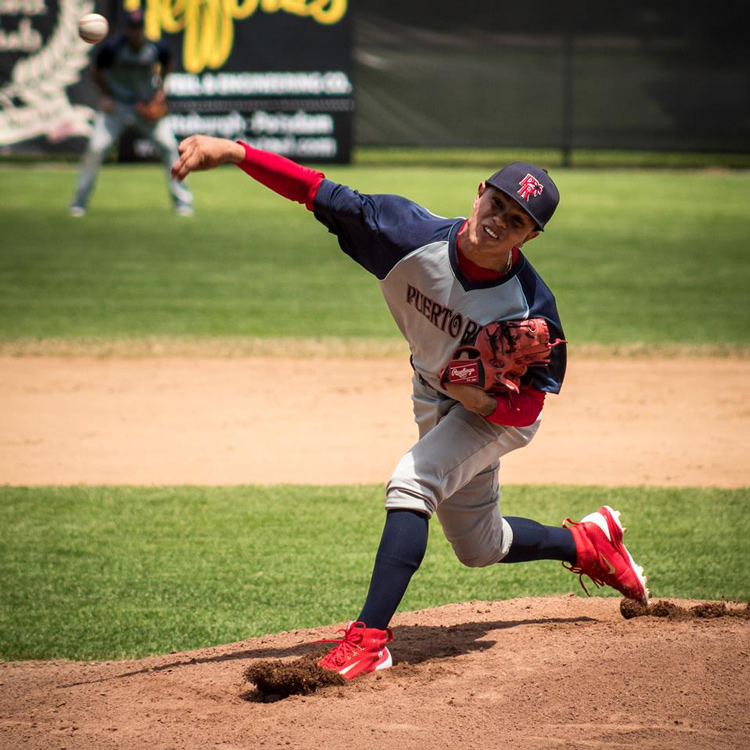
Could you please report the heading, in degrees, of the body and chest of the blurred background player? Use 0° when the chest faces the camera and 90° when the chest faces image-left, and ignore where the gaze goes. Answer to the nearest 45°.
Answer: approximately 0°

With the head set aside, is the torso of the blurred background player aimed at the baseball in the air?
yes

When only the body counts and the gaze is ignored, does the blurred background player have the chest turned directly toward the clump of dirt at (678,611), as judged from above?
yes
